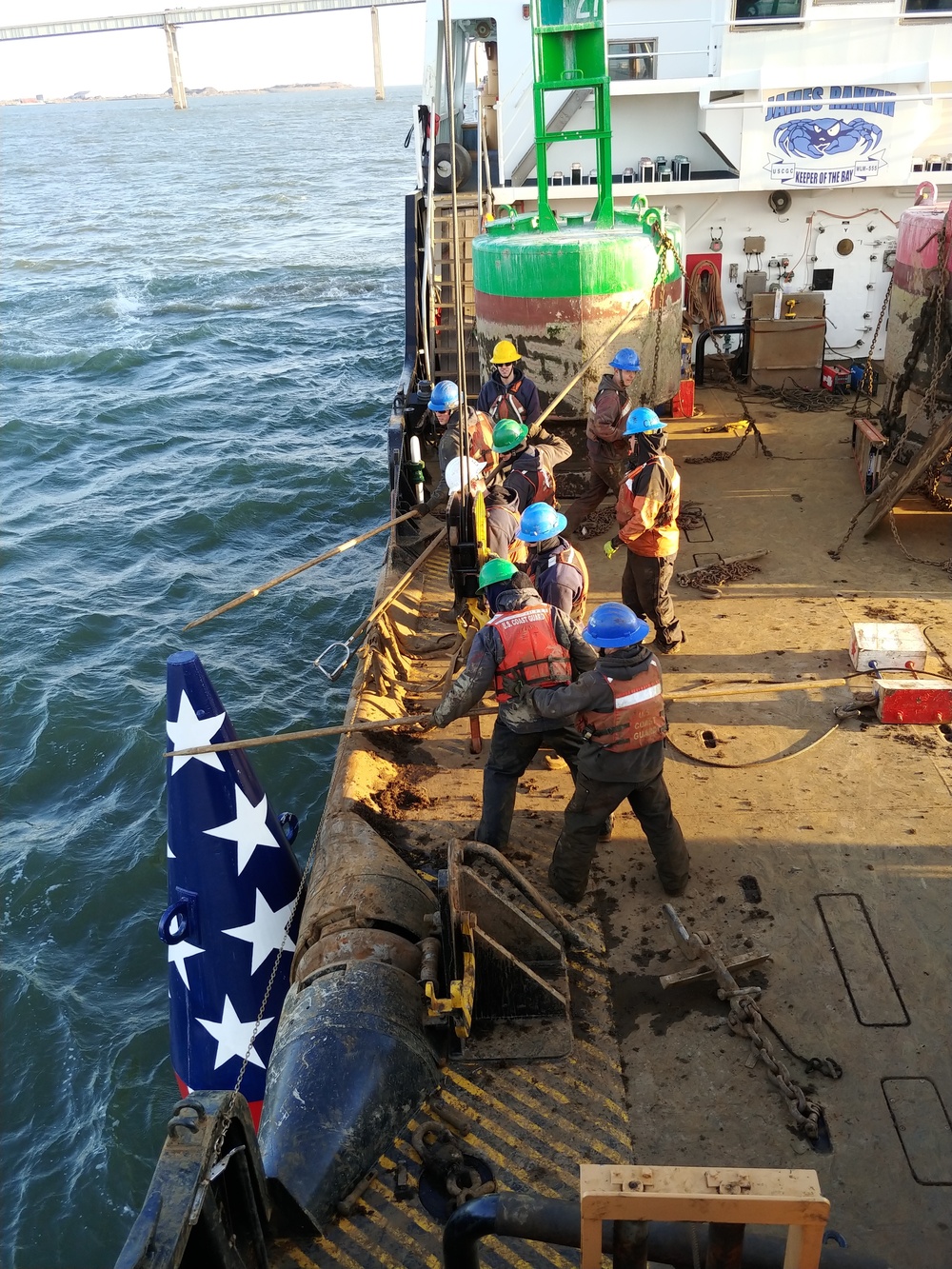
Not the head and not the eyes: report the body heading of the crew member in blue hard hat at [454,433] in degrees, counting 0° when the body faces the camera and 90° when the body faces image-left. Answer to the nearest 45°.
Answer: approximately 45°

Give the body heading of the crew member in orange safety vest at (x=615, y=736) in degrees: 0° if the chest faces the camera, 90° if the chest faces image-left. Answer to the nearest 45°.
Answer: approximately 135°

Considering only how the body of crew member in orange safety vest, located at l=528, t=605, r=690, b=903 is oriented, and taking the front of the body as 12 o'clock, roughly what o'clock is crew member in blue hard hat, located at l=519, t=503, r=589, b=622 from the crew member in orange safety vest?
The crew member in blue hard hat is roughly at 1 o'clock from the crew member in orange safety vest.

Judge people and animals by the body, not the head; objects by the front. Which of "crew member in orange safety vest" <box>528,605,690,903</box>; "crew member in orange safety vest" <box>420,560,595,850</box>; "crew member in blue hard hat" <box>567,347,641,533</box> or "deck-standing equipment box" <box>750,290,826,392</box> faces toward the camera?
the deck-standing equipment box

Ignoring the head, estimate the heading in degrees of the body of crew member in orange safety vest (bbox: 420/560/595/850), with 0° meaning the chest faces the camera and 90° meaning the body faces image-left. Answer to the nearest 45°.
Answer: approximately 135°

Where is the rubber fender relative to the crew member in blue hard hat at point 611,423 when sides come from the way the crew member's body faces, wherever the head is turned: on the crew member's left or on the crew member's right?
on the crew member's left

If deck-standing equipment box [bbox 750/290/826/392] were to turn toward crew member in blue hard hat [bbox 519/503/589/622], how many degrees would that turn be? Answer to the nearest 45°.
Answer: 0° — it already faces them
